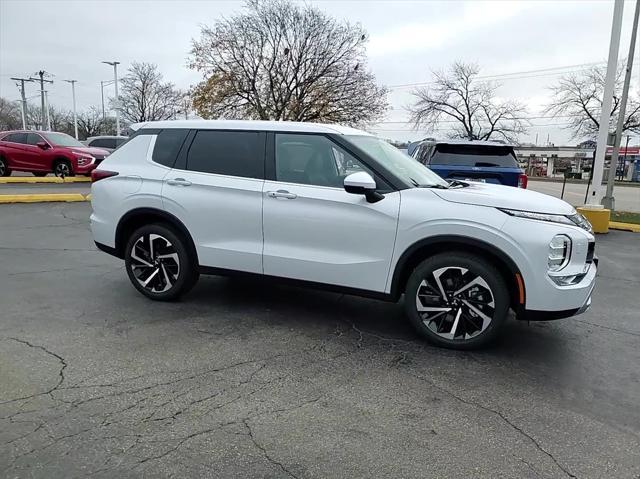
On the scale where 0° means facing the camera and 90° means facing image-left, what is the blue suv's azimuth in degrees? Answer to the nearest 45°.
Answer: approximately 180°

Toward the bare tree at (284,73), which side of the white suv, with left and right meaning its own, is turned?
left

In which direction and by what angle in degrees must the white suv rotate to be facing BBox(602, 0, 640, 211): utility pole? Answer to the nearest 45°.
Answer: approximately 45° to its left

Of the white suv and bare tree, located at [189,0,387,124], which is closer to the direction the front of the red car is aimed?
the white suv

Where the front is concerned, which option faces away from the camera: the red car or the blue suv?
the blue suv

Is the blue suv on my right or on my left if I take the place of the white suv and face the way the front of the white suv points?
on my left

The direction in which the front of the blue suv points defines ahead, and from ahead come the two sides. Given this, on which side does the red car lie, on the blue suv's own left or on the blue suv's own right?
on the blue suv's own left

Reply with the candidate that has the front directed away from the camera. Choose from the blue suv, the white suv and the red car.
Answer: the blue suv

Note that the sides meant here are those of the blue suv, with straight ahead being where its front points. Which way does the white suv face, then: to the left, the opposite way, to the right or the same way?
to the right

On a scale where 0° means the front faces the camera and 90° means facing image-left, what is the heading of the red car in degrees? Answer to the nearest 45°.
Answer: approximately 315°

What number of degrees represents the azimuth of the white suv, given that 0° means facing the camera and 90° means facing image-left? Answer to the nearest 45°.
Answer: approximately 270°

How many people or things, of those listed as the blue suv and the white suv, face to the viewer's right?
1
